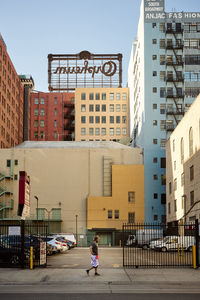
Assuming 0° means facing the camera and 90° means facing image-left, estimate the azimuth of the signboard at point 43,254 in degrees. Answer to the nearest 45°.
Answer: approximately 0°

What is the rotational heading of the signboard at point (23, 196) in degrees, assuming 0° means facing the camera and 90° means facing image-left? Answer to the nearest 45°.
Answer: approximately 315°
